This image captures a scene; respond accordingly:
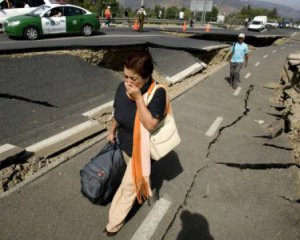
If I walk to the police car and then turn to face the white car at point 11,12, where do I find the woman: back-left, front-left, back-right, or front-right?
back-left

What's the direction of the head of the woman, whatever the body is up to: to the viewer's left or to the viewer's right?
to the viewer's left

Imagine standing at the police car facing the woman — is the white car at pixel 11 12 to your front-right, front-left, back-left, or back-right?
back-right

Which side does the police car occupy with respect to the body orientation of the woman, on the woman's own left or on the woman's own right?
on the woman's own right

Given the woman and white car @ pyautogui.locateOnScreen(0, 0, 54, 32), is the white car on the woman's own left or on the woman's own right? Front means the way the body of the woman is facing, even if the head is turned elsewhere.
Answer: on the woman's own right

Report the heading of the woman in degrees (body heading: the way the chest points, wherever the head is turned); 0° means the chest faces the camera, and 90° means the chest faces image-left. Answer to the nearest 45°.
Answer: approximately 45°
